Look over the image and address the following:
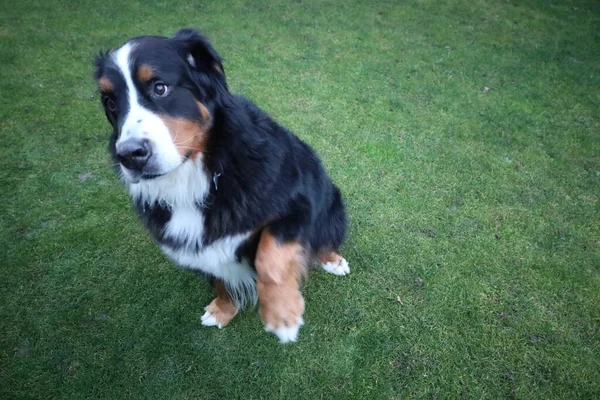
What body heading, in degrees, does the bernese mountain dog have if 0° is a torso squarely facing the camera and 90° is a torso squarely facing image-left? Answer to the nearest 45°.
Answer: approximately 45°
